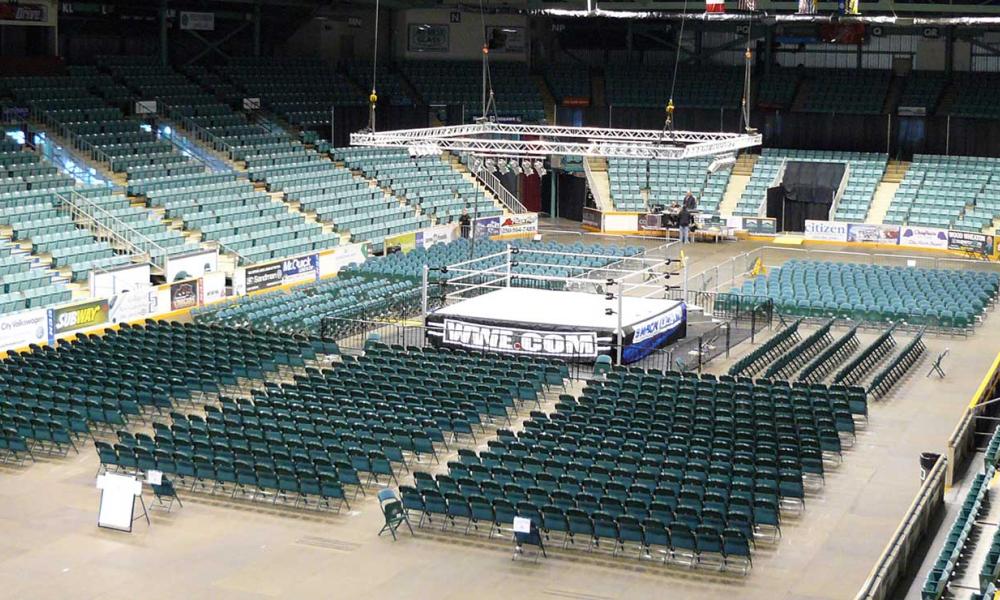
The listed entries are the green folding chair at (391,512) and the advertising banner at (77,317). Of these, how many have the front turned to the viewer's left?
0

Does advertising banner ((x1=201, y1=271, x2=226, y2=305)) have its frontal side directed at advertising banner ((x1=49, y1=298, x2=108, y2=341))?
no

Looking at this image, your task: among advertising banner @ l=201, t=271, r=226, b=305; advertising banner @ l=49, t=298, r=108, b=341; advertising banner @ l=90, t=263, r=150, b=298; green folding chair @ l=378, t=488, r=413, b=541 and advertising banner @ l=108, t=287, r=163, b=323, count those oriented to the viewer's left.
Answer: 0

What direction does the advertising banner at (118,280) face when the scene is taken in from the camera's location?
facing the viewer and to the right of the viewer

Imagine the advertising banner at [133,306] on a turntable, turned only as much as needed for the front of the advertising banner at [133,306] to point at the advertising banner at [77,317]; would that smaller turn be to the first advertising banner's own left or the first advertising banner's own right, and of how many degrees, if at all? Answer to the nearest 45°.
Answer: approximately 90° to the first advertising banner's own right

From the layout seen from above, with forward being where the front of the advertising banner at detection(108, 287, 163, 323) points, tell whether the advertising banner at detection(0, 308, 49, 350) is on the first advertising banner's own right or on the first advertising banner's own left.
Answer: on the first advertising banner's own right

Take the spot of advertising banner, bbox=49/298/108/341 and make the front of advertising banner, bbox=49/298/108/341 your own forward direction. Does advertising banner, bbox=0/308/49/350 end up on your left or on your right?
on your right

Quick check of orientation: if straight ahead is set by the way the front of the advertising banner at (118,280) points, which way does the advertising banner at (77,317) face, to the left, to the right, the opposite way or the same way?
the same way

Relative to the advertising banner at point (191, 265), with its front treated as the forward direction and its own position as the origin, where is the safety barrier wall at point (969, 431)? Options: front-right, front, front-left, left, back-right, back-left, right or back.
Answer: front

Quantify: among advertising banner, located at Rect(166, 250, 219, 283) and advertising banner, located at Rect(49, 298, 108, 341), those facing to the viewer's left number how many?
0

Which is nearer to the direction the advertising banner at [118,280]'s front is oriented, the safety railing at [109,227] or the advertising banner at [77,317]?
the advertising banner

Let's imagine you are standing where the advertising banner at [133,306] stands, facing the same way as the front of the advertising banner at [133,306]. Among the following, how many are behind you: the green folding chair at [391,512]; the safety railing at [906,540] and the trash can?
0

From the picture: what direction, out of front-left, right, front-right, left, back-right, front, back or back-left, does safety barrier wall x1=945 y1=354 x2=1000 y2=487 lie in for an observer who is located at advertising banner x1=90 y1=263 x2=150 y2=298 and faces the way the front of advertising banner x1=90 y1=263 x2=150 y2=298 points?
front

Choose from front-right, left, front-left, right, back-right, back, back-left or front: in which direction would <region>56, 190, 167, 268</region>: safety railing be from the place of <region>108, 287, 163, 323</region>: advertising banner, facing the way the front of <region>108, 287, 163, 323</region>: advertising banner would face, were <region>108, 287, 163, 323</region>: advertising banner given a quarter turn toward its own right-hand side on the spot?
back-right

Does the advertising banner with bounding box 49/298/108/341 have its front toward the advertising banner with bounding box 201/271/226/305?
no
